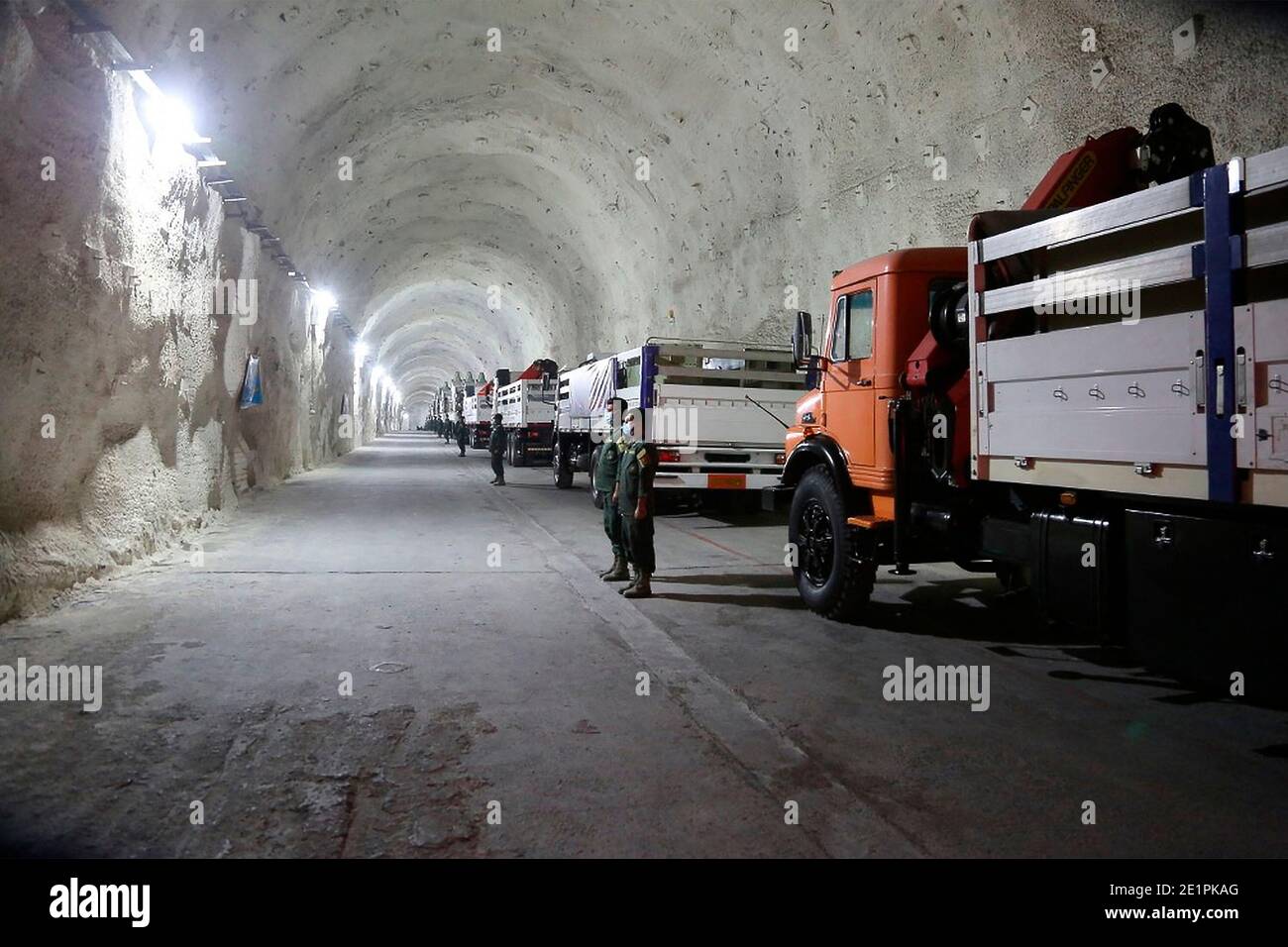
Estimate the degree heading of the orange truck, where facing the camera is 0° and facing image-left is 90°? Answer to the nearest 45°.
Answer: approximately 135°

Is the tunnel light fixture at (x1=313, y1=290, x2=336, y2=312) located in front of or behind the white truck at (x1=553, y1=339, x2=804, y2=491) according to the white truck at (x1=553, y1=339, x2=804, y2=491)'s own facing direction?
in front

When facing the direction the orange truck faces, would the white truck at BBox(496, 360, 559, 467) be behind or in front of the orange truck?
in front

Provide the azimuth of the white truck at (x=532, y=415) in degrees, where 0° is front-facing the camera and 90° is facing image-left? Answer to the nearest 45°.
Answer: approximately 135°

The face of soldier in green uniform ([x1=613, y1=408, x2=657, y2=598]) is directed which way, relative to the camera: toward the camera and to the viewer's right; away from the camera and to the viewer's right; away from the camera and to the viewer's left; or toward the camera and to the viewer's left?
toward the camera and to the viewer's left

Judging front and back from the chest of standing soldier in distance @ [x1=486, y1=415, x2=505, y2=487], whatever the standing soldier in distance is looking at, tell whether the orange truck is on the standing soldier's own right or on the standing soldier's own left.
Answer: on the standing soldier's own left
